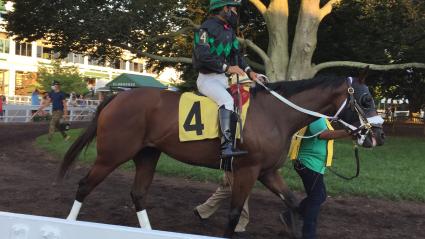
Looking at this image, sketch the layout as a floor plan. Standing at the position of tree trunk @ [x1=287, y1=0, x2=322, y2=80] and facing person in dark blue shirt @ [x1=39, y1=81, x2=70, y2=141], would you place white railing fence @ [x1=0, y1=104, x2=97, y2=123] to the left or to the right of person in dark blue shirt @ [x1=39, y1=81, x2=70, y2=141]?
right

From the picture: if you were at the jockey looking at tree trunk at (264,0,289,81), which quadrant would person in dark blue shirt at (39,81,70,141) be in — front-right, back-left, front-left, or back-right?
front-left

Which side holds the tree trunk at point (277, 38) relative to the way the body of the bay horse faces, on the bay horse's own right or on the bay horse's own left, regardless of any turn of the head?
on the bay horse's own left

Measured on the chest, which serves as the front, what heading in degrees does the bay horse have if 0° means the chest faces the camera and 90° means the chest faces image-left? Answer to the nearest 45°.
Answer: approximately 270°

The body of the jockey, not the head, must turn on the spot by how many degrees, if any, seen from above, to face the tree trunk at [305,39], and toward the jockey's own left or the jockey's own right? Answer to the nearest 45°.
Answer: approximately 90° to the jockey's own left

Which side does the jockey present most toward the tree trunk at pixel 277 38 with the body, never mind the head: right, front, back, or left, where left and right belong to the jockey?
left

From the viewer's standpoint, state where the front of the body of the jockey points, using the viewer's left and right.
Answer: facing to the right of the viewer

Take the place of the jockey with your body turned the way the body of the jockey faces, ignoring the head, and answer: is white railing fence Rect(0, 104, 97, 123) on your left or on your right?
on your left
